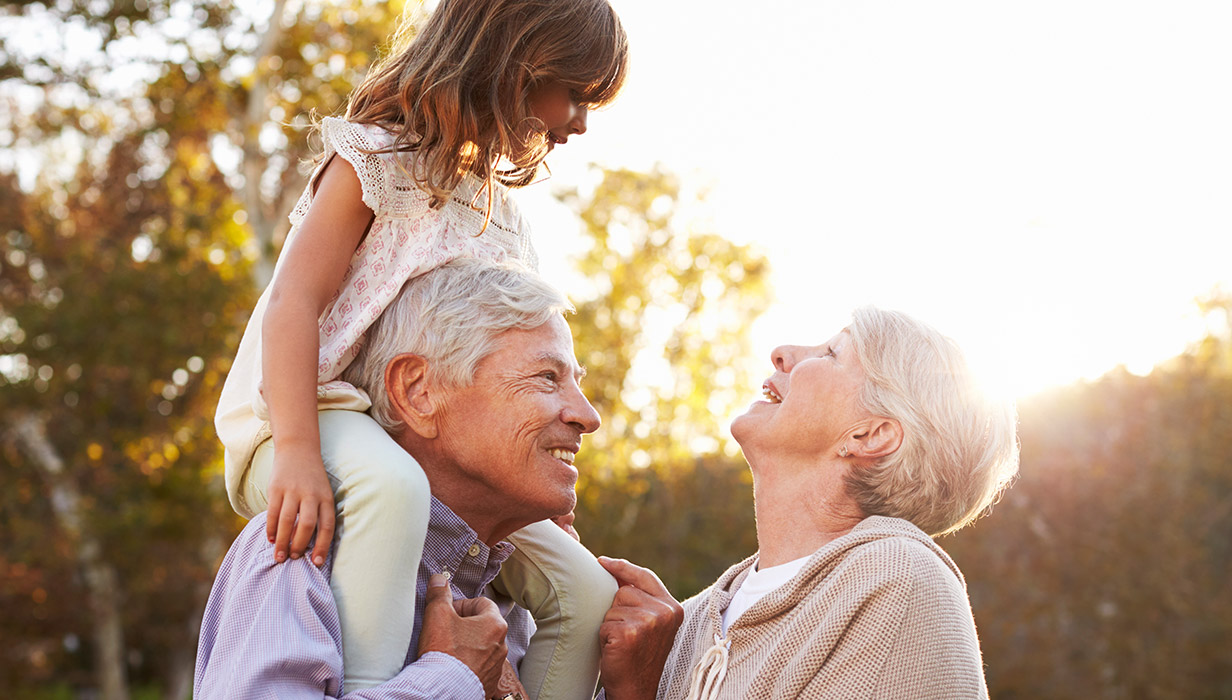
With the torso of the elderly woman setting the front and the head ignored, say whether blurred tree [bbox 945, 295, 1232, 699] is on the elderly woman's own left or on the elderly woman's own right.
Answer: on the elderly woman's own right

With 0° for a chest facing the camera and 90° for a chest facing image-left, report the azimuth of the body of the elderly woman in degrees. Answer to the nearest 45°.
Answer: approximately 90°

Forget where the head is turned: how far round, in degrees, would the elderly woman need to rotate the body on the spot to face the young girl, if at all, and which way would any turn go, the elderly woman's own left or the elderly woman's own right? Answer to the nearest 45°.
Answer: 0° — they already face them

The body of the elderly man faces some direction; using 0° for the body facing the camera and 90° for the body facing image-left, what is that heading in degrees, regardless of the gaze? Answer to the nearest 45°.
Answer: approximately 315°

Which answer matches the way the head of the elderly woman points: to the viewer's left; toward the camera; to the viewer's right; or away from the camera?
to the viewer's left

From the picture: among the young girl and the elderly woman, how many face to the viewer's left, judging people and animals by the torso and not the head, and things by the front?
1

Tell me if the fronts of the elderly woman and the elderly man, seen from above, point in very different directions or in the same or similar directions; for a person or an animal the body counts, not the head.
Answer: very different directions

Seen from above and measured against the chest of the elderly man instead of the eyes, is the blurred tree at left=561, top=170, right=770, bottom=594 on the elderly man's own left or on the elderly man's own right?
on the elderly man's own left

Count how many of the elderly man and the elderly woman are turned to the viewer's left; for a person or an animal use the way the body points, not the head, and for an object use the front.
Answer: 1

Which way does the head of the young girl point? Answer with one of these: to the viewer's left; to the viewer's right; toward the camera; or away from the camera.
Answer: to the viewer's right

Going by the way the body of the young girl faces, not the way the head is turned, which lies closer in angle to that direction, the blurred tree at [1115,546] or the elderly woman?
the elderly woman

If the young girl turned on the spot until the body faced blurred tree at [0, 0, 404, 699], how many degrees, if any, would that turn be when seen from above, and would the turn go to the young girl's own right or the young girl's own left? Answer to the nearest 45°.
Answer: approximately 135° to the young girl's own left

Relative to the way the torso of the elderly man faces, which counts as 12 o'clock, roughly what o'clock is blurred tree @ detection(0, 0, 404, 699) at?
The blurred tree is roughly at 7 o'clock from the elderly man.

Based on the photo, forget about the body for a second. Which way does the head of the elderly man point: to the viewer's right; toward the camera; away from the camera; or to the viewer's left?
to the viewer's right

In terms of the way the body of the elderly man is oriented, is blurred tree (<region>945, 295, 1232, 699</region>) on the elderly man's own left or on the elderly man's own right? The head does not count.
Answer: on the elderly man's own left
